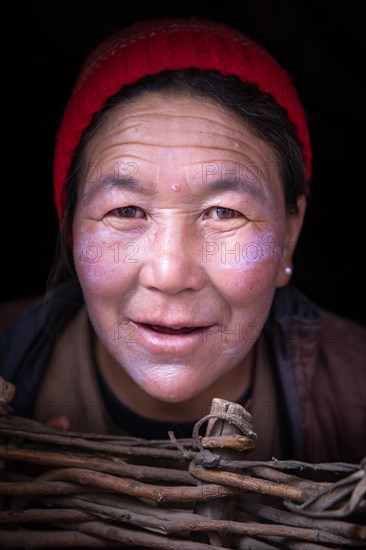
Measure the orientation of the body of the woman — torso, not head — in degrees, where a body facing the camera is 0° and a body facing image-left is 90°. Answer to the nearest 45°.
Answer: approximately 0°
